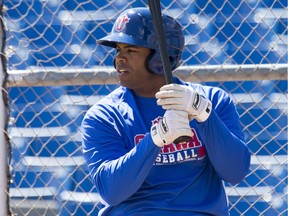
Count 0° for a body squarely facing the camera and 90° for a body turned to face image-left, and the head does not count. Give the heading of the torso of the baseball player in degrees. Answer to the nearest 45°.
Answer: approximately 0°

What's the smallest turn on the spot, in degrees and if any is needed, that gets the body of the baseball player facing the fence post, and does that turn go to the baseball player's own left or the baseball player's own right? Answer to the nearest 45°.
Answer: approximately 135° to the baseball player's own right
